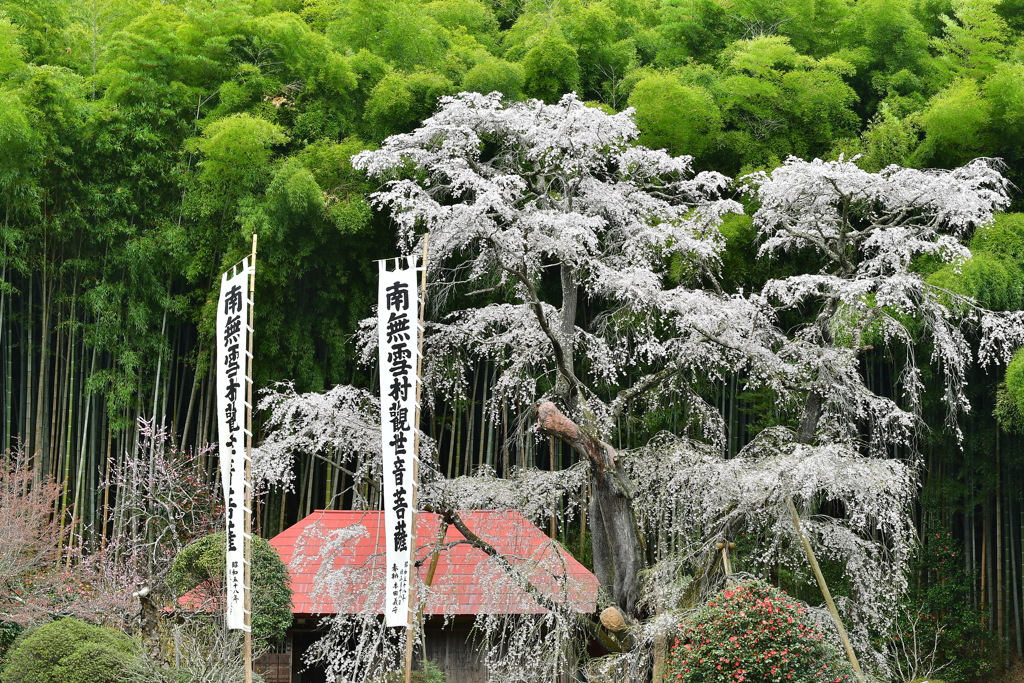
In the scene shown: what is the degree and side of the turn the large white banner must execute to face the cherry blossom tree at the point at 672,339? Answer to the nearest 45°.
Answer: approximately 135° to its left

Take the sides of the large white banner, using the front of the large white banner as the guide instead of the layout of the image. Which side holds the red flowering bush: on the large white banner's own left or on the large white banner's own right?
on the large white banner's own left

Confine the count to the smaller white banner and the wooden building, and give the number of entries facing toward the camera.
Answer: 2

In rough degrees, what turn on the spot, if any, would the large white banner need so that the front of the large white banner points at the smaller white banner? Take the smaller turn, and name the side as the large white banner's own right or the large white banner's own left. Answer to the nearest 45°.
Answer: approximately 90° to the large white banner's own right

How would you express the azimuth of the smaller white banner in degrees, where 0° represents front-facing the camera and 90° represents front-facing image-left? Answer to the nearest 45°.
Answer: approximately 0°

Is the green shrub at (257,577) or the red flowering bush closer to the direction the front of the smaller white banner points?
the red flowering bush

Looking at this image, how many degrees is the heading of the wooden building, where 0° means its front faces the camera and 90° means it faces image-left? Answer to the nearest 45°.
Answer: approximately 0°
